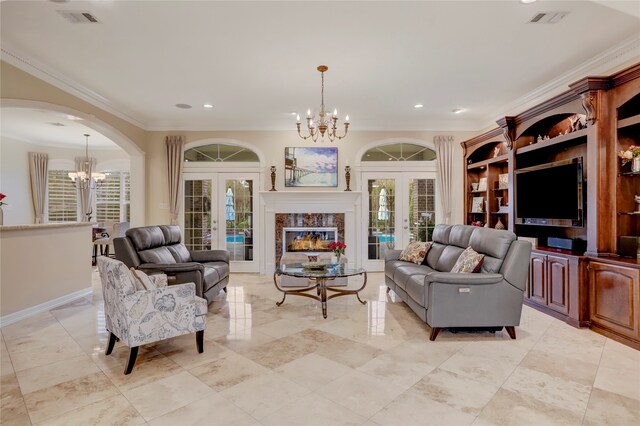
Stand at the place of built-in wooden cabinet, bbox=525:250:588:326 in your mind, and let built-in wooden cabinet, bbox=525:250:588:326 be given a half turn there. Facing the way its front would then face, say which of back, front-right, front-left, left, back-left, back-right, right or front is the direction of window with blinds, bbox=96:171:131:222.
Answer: back-left

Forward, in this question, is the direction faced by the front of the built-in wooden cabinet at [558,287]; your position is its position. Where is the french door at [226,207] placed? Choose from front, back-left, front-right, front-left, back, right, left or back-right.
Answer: front-right

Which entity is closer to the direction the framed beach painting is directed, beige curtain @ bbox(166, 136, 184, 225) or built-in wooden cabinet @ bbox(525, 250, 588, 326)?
the built-in wooden cabinet

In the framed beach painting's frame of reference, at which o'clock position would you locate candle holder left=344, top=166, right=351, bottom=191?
The candle holder is roughly at 9 o'clock from the framed beach painting.

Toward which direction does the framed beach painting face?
toward the camera

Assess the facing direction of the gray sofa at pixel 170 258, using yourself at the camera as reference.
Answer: facing the viewer and to the right of the viewer

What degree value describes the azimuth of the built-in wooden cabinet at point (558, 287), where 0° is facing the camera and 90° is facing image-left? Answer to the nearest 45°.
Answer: approximately 45°

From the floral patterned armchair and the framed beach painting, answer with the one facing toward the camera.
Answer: the framed beach painting

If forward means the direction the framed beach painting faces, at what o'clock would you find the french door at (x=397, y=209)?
The french door is roughly at 9 o'clock from the framed beach painting.

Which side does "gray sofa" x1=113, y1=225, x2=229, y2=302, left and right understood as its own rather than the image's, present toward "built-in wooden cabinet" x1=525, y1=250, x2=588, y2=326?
front

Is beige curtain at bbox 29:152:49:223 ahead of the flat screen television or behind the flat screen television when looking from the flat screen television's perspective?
ahead

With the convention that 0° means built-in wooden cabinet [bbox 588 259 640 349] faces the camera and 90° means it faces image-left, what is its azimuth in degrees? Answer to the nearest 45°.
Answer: approximately 45°

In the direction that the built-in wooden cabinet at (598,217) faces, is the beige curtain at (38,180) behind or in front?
in front

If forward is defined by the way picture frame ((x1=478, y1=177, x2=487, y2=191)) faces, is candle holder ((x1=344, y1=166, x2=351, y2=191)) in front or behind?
in front

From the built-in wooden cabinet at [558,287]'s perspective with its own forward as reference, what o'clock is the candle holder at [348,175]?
The candle holder is roughly at 2 o'clock from the built-in wooden cabinet.
